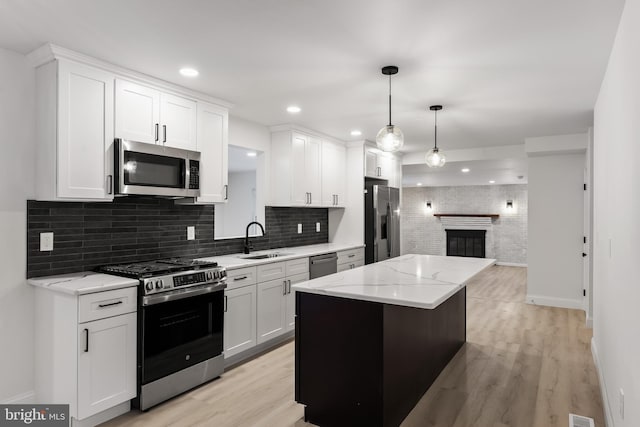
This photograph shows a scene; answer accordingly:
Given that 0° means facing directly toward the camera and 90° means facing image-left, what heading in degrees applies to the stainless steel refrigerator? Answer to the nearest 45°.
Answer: approximately 315°

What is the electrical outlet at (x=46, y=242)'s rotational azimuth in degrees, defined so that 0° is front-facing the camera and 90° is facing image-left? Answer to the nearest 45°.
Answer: approximately 0°

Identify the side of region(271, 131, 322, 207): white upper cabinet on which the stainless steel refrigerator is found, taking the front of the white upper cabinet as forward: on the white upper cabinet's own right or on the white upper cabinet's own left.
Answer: on the white upper cabinet's own left

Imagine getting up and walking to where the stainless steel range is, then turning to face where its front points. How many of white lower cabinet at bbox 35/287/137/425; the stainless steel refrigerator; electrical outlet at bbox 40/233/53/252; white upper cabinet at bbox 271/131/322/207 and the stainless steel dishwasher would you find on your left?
3

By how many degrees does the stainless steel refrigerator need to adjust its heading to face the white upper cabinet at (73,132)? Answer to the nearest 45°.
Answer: approximately 90° to its right

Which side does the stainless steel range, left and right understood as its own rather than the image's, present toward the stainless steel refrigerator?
left

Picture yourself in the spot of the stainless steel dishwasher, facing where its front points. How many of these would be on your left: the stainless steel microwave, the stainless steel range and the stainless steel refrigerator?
1

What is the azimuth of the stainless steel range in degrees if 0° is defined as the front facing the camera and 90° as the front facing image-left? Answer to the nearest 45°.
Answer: approximately 315°

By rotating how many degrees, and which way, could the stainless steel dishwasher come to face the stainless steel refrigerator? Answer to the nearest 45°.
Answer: approximately 90° to its left
